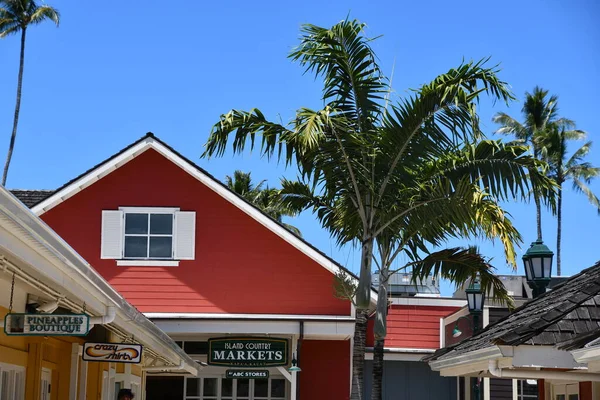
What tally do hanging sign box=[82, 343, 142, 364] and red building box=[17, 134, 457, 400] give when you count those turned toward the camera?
2

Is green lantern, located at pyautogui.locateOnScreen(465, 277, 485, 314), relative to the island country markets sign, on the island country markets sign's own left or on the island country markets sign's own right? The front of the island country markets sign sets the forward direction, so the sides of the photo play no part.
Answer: on the island country markets sign's own left

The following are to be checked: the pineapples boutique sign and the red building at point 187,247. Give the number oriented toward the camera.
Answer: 2

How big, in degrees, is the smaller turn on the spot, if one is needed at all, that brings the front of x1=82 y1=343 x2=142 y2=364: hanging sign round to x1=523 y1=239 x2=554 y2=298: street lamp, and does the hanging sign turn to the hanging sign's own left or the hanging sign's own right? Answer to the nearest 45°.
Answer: approximately 90° to the hanging sign's own left

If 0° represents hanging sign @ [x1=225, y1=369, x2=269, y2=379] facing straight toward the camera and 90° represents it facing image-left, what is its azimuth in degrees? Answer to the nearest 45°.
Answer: approximately 0°

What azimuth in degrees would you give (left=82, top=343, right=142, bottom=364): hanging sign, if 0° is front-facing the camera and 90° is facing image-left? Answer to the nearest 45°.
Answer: approximately 0°

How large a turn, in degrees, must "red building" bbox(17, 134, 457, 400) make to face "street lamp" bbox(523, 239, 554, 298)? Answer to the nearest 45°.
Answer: approximately 45° to its left
